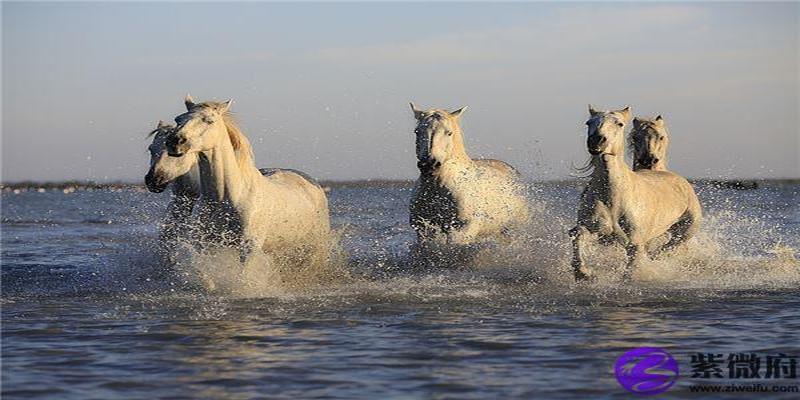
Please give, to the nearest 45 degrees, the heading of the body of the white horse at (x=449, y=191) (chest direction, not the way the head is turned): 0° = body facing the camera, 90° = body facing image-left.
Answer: approximately 45°

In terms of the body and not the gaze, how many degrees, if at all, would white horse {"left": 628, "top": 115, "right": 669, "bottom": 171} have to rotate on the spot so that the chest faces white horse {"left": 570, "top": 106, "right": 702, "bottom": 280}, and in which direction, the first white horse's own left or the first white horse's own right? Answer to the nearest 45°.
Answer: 0° — it already faces it

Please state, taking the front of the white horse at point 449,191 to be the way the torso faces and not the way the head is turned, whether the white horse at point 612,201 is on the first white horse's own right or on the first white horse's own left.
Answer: on the first white horse's own left

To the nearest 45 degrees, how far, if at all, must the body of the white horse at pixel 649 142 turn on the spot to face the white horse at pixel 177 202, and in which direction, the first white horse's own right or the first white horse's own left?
approximately 45° to the first white horse's own right

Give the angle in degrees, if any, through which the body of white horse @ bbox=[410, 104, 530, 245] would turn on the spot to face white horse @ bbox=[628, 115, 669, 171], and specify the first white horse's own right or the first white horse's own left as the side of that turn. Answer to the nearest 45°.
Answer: approximately 180°

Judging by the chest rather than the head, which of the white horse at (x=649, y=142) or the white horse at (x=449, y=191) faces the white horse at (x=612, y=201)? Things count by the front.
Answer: the white horse at (x=649, y=142)

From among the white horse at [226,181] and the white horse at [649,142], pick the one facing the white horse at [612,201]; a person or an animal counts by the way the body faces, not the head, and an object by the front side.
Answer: the white horse at [649,142]

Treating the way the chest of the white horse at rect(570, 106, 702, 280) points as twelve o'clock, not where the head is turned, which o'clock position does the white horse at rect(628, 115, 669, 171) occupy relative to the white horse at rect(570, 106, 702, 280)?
the white horse at rect(628, 115, 669, 171) is roughly at 5 o'clock from the white horse at rect(570, 106, 702, 280).

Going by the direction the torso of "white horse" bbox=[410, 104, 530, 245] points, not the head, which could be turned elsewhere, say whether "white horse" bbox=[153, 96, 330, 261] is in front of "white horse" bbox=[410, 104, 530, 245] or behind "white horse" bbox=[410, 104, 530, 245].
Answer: in front
